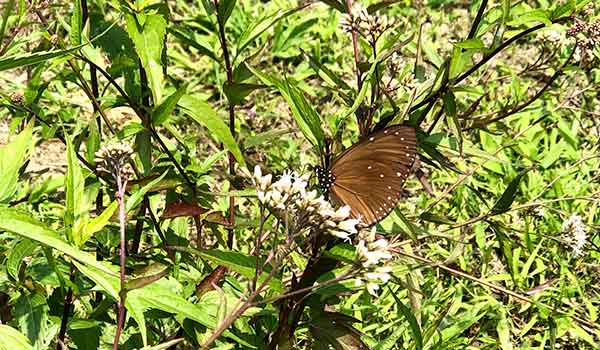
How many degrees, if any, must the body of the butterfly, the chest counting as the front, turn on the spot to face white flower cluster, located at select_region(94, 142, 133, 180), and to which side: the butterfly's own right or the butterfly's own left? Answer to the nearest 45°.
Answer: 0° — it already faces it

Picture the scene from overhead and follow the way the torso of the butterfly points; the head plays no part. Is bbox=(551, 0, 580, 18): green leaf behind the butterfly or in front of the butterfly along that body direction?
behind

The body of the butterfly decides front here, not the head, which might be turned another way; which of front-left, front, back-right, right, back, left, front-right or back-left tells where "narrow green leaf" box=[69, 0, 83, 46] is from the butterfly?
front

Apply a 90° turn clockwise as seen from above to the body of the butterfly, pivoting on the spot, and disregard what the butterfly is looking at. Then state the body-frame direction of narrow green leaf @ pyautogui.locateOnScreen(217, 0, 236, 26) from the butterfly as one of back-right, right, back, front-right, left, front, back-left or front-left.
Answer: front-left

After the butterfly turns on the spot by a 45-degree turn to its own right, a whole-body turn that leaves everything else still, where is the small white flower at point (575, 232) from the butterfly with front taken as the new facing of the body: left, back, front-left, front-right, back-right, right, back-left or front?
right

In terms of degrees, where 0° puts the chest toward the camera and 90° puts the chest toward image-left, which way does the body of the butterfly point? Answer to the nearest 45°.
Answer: approximately 90°

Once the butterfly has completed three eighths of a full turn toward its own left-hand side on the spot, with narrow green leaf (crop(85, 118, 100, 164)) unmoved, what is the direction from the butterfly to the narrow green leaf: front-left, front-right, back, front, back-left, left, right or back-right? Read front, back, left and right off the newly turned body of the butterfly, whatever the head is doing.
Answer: back-right
